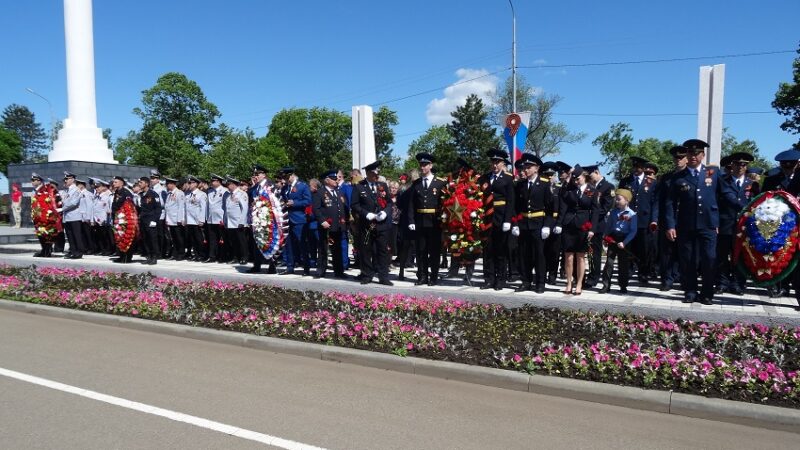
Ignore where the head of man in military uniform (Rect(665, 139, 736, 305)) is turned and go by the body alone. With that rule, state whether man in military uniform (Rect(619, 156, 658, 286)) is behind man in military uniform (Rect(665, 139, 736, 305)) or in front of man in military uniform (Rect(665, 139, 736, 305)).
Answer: behind

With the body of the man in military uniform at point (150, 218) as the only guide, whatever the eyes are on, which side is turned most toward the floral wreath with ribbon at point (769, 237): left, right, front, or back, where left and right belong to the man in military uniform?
left

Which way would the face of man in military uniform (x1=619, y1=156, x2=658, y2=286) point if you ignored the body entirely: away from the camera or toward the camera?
toward the camera

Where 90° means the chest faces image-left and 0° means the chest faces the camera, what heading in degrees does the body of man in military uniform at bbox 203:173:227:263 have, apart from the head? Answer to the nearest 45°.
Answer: approximately 45°

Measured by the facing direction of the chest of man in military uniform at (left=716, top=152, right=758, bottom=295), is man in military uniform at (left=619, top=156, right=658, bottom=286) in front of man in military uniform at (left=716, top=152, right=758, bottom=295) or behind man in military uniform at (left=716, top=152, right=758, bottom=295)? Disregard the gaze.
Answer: behind

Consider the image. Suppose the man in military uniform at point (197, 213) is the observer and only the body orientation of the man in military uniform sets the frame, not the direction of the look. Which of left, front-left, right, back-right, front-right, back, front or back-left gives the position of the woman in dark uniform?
left

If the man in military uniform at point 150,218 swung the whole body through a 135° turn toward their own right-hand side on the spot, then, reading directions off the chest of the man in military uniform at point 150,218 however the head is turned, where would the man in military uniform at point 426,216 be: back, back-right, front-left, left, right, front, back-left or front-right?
back-right

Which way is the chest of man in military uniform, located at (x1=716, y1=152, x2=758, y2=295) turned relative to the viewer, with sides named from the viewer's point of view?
facing the viewer and to the right of the viewer

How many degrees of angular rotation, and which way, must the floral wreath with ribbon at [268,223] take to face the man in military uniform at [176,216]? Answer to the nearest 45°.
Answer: approximately 90° to its right

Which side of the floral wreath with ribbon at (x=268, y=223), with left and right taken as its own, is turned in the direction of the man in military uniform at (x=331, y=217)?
left

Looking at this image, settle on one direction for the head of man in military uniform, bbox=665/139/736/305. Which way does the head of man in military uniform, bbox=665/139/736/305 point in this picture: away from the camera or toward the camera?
toward the camera

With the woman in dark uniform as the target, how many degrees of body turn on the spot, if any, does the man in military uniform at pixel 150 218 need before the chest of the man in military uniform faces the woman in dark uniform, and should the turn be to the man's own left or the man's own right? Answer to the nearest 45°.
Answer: approximately 90° to the man's own left

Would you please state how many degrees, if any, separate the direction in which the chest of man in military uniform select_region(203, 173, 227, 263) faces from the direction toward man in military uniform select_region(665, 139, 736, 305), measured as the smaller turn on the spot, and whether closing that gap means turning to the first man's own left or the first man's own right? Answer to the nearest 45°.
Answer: approximately 90° to the first man's own left

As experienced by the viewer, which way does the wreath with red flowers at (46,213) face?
facing the viewer and to the left of the viewer
